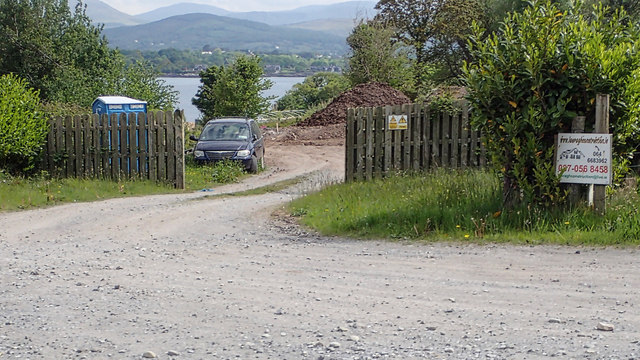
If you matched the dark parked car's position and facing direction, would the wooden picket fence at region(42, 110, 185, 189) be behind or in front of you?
in front

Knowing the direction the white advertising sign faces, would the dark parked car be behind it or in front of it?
behind

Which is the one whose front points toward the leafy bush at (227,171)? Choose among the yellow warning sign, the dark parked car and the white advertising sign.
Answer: the dark parked car

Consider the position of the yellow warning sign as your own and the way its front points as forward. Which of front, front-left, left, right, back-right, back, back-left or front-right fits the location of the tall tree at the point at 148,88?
back-right

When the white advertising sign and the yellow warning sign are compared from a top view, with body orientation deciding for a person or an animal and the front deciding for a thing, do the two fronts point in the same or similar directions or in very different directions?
same or similar directions

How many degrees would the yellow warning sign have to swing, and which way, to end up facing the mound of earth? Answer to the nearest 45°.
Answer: approximately 180°

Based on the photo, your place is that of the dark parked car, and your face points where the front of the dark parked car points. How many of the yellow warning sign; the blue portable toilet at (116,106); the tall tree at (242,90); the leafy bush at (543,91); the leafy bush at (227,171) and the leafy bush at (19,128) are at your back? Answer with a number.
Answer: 1

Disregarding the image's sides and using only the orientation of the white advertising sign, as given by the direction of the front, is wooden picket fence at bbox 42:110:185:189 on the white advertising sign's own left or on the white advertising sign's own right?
on the white advertising sign's own right

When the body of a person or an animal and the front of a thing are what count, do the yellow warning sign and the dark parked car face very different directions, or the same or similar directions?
same or similar directions

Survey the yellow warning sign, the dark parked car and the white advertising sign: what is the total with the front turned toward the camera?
3

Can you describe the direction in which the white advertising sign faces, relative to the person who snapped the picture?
facing the viewer

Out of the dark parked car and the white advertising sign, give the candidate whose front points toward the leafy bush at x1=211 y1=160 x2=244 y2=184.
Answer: the dark parked car

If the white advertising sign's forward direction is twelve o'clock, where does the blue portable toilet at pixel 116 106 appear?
The blue portable toilet is roughly at 4 o'clock from the white advertising sign.

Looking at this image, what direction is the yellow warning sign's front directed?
toward the camera

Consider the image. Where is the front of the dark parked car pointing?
toward the camera

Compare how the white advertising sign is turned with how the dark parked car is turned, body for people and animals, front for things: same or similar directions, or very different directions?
same or similar directions
